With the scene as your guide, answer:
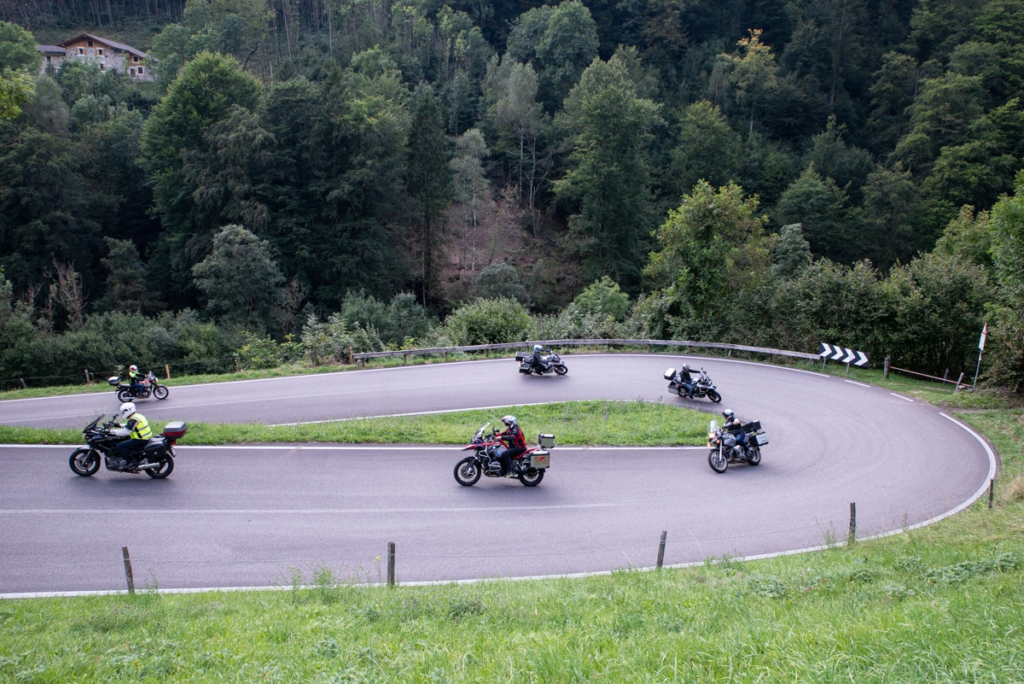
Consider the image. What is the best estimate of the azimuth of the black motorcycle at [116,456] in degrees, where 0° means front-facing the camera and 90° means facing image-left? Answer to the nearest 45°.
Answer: approximately 90°

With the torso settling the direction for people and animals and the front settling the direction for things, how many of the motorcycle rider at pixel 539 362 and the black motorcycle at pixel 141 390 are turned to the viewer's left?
0

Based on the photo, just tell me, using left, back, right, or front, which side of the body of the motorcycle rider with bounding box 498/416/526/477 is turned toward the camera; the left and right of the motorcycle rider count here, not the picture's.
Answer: left

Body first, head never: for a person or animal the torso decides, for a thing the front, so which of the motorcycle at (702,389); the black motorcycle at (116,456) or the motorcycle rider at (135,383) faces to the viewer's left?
the black motorcycle

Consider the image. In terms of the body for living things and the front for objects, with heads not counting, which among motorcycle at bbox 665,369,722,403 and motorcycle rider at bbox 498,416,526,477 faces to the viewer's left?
the motorcycle rider

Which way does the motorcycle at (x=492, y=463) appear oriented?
to the viewer's left

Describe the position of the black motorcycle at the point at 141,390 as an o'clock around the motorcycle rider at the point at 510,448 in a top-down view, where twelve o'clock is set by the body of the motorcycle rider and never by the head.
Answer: The black motorcycle is roughly at 1 o'clock from the motorcycle rider.

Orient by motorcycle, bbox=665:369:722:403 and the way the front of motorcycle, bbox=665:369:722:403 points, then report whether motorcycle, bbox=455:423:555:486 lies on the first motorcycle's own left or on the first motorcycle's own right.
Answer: on the first motorcycle's own right

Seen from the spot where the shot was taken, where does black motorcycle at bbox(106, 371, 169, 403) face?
facing to the right of the viewer

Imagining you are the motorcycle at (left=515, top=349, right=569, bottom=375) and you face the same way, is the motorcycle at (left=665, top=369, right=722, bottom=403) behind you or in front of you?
in front

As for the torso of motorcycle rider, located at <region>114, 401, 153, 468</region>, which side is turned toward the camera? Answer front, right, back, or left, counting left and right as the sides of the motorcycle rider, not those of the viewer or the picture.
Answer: left

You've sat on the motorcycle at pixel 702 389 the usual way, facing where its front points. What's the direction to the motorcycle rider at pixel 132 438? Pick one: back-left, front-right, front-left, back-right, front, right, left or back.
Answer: right

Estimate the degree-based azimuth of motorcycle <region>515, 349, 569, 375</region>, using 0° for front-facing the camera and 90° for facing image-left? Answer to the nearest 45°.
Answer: approximately 270°

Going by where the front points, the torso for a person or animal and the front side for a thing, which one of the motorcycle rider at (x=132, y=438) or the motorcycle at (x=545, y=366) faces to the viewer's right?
the motorcycle

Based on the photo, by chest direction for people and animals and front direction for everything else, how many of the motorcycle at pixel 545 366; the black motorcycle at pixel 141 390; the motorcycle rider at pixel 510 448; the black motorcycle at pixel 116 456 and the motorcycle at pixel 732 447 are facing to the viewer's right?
2
